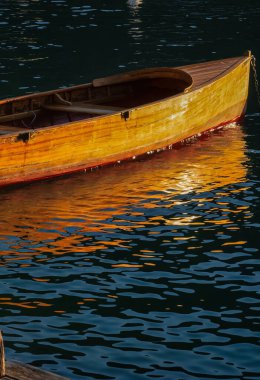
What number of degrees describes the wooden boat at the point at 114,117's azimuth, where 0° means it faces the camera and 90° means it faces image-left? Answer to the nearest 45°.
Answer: approximately 225°
